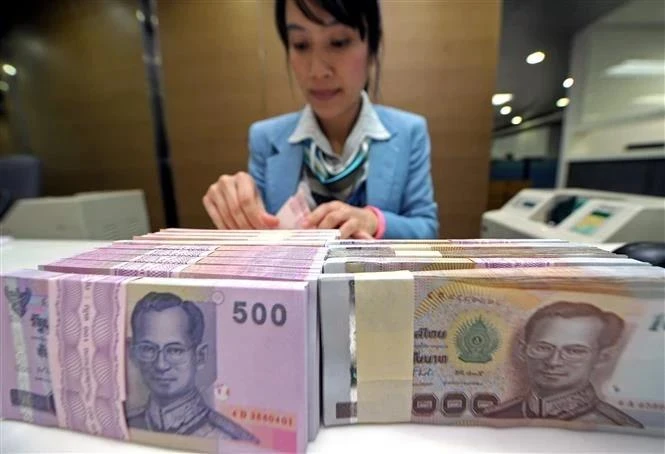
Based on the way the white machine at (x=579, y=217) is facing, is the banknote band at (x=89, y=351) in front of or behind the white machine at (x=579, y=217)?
in front

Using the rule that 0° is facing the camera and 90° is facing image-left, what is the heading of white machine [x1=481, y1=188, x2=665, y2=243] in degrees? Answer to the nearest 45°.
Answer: approximately 45°

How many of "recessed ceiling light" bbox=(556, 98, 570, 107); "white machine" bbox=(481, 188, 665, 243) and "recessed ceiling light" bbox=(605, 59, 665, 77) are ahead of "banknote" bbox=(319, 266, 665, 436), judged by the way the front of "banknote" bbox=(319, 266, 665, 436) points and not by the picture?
0

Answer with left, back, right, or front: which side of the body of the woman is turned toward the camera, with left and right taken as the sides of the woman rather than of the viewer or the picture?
front

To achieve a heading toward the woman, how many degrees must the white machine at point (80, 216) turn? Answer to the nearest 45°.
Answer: approximately 135° to its left

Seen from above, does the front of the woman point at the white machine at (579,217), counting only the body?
no

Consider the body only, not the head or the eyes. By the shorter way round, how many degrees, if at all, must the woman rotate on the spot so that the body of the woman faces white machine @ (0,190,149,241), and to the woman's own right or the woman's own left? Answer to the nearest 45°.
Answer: approximately 90° to the woman's own right

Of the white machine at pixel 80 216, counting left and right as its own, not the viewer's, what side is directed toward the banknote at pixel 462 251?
left

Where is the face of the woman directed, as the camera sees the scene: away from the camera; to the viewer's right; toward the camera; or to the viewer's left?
toward the camera

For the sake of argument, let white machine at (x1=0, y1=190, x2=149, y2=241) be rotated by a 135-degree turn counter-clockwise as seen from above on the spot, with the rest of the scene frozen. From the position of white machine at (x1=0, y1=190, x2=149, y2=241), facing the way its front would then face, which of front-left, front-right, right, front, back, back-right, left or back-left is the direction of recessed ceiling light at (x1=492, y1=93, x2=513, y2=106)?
front
